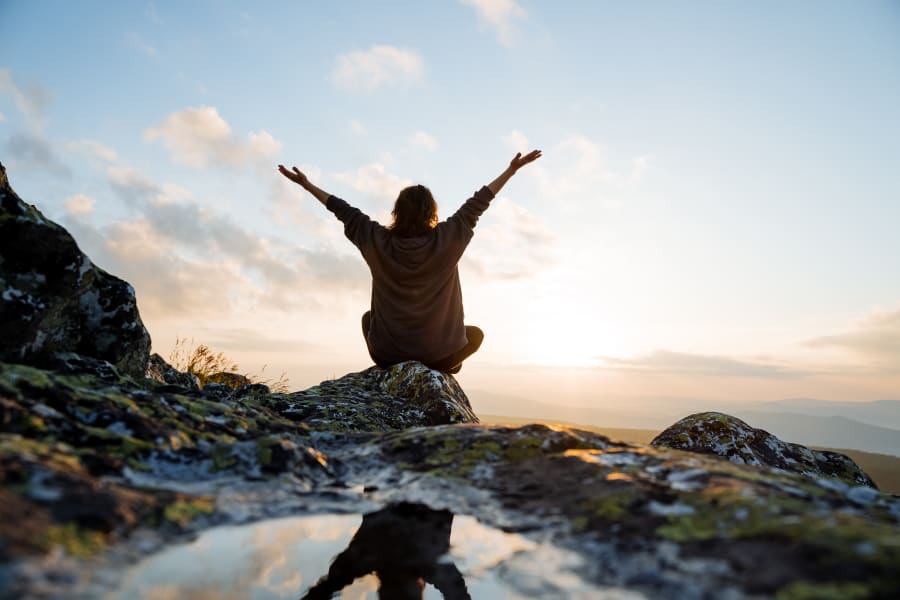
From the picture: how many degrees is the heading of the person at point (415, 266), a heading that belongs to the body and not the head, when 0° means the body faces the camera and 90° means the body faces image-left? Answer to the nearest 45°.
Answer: approximately 180°

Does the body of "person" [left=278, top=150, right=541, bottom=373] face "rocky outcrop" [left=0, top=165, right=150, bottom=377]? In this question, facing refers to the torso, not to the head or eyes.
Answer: no

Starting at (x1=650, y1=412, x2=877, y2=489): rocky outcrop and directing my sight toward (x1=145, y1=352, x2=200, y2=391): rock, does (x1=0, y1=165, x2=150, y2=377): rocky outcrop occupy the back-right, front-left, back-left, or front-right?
front-left

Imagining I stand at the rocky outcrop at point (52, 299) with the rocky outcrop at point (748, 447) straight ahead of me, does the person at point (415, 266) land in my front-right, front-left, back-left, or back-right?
front-left

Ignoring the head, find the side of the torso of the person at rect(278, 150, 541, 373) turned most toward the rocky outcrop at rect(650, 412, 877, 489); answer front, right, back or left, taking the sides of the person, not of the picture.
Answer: right

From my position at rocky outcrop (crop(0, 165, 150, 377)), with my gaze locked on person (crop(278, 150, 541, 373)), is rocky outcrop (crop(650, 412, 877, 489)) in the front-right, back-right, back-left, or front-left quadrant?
front-right

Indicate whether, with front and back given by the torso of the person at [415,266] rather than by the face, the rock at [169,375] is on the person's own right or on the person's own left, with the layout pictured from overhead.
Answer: on the person's own left

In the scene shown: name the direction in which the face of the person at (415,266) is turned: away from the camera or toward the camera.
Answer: away from the camera
